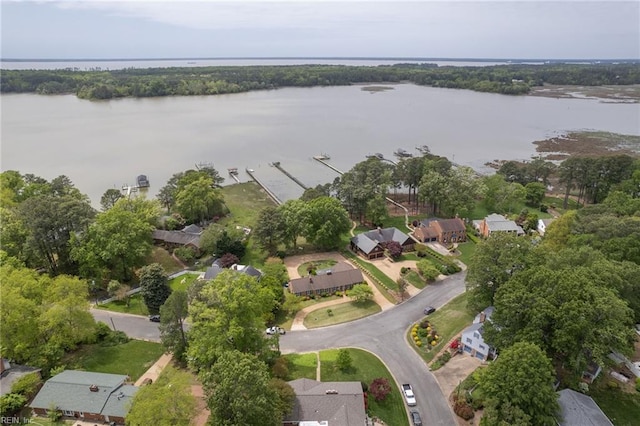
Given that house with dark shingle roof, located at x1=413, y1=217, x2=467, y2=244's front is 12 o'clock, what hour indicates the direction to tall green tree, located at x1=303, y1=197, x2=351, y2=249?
The tall green tree is roughly at 2 o'clock from the house with dark shingle roof.

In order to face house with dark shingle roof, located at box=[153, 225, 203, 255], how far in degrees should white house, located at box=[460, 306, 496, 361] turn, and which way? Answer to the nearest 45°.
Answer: approximately 45° to its right

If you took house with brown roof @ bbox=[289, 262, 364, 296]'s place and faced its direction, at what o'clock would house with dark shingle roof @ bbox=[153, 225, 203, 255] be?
The house with dark shingle roof is roughly at 4 o'clock from the house with brown roof.

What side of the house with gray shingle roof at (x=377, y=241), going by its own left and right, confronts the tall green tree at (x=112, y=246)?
right

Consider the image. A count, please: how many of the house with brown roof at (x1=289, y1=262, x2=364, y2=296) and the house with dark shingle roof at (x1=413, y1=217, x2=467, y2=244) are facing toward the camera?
2

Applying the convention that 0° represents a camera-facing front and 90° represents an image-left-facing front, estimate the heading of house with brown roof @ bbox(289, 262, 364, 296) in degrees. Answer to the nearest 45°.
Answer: approximately 0°
